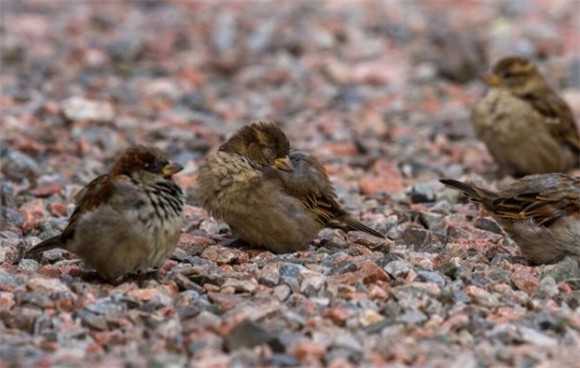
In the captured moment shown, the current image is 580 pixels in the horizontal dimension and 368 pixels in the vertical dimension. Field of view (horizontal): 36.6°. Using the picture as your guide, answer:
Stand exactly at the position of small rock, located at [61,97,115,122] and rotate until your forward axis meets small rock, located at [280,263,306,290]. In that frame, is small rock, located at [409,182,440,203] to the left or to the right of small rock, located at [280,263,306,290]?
left

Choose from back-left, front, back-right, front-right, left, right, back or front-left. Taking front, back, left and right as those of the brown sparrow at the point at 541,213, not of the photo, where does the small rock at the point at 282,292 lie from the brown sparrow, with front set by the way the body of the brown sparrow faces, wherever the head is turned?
back-right

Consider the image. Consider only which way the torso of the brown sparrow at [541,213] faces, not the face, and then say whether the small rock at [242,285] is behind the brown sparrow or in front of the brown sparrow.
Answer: behind

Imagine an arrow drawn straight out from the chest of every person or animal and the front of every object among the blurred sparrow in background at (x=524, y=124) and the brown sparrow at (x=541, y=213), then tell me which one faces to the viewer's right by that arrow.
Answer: the brown sparrow at (x=541, y=213)

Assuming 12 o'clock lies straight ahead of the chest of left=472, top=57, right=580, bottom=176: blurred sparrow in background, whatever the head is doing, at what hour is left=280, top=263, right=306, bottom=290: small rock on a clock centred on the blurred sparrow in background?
The small rock is roughly at 11 o'clock from the blurred sparrow in background.

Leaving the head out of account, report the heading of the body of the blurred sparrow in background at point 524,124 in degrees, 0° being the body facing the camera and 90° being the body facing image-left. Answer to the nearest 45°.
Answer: approximately 45°

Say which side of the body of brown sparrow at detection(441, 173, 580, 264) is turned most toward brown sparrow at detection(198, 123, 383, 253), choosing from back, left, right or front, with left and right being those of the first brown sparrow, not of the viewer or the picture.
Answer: back

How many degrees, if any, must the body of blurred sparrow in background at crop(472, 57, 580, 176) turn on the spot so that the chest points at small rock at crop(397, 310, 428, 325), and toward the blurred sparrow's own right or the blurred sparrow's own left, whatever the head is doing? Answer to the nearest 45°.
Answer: approximately 45° to the blurred sparrow's own left

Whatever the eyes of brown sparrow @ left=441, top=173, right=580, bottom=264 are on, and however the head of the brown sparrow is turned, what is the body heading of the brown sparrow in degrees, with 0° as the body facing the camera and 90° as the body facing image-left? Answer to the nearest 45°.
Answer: approximately 270°

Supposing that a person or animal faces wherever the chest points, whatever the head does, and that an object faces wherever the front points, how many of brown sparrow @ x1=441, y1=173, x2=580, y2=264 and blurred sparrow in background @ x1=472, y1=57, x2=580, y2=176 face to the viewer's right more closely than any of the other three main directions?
1

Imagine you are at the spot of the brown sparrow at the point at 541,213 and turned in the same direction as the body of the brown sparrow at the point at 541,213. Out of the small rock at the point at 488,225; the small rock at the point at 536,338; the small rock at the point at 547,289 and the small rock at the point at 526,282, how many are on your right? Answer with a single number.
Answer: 3

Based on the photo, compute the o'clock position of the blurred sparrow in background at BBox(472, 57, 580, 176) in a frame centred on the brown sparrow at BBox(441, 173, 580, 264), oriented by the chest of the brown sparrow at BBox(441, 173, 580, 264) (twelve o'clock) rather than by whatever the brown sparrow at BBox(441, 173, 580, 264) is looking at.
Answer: the blurred sparrow in background at BBox(472, 57, 580, 176) is roughly at 9 o'clock from the brown sparrow at BBox(441, 173, 580, 264).
